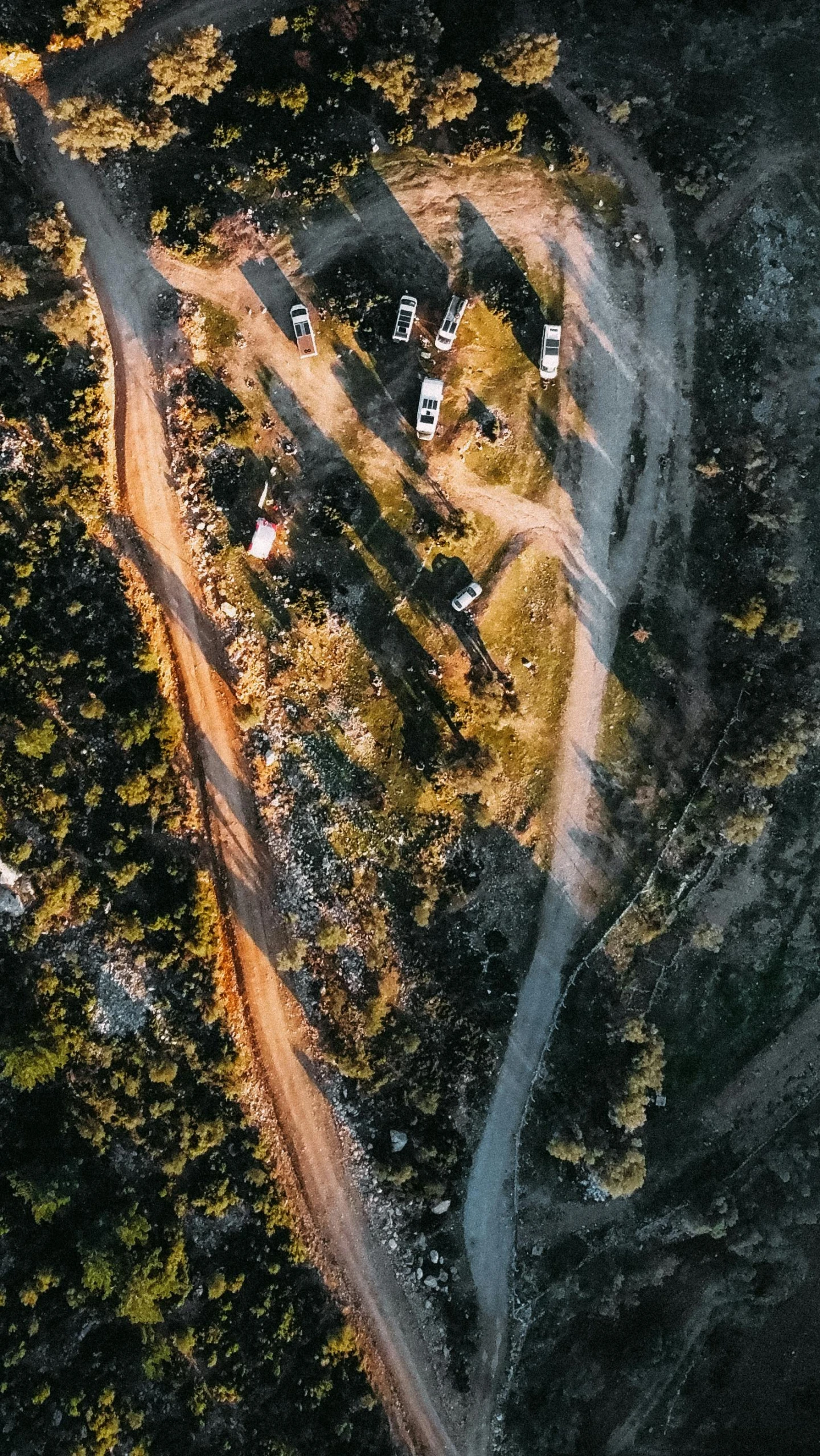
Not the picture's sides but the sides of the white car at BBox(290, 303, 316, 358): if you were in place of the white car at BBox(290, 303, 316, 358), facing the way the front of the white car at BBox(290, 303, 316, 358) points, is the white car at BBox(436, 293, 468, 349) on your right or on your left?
on your right

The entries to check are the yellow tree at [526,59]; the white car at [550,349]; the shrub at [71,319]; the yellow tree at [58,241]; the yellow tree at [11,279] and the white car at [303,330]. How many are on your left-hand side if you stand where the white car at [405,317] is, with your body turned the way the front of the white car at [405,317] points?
4

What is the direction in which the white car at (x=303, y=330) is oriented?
away from the camera

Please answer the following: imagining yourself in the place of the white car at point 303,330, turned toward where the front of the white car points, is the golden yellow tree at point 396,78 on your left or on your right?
on your right

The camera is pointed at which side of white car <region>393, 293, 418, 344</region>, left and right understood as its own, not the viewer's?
back
